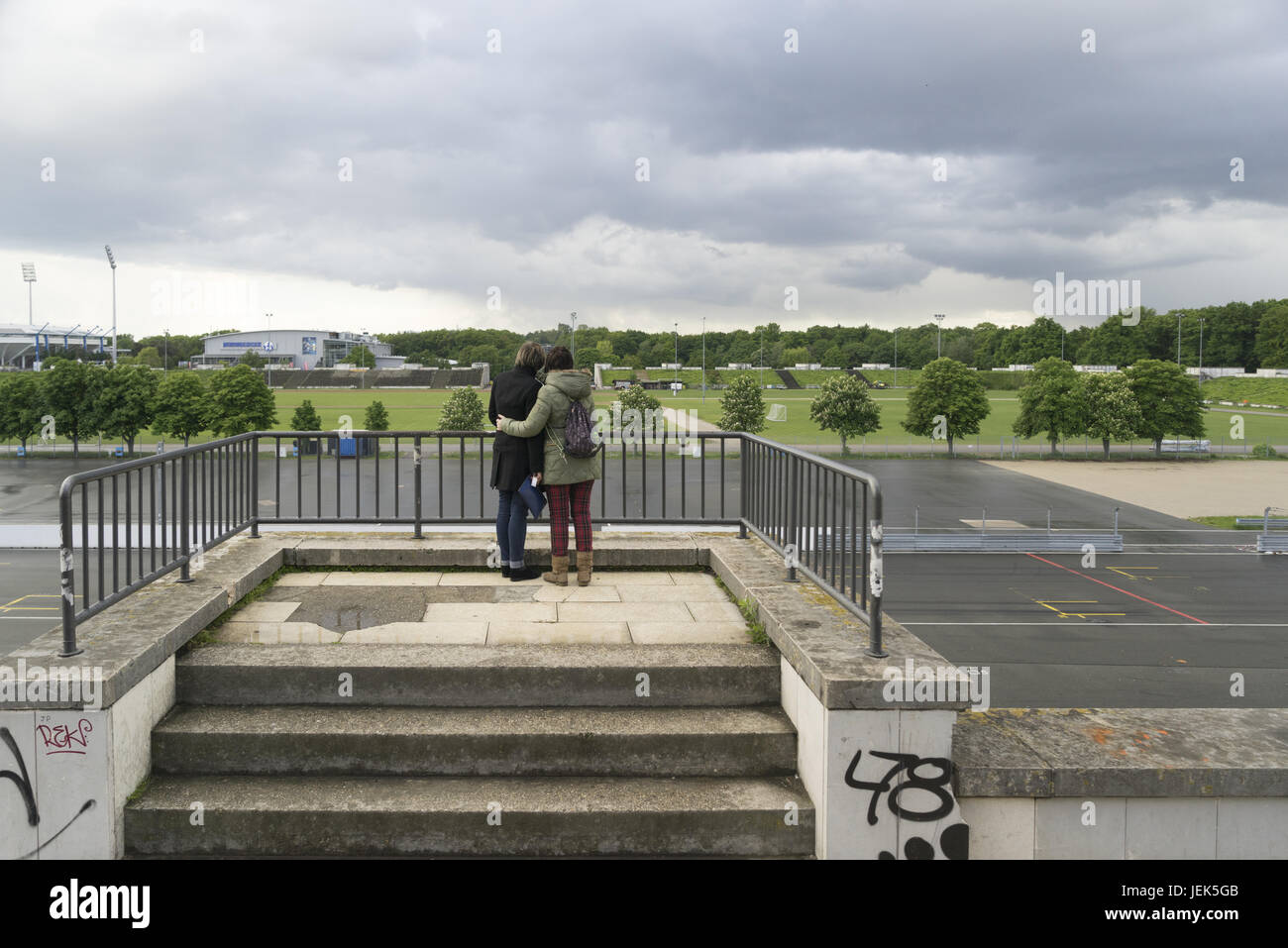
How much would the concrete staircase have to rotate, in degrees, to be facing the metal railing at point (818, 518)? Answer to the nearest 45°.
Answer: approximately 135° to its left

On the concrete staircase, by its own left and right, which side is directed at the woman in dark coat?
back

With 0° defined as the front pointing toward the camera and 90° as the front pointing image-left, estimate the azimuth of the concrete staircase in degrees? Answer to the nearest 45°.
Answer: approximately 0°

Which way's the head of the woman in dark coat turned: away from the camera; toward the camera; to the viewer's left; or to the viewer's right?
away from the camera
